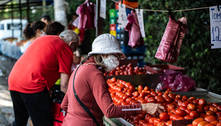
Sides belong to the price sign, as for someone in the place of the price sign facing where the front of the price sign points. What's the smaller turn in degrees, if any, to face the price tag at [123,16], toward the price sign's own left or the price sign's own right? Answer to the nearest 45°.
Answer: approximately 135° to the price sign's own right

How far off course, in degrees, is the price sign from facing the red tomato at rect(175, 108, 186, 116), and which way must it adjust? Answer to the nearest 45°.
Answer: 0° — it already faces it

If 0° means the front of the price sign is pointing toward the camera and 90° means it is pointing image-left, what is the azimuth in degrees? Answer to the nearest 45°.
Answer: approximately 0°

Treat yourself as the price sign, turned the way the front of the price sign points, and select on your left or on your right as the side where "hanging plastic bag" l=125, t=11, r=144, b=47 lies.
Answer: on your right

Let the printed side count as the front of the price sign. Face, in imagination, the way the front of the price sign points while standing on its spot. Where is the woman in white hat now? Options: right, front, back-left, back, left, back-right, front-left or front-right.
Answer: front-right

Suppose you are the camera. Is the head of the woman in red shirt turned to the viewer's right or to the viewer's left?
to the viewer's right
